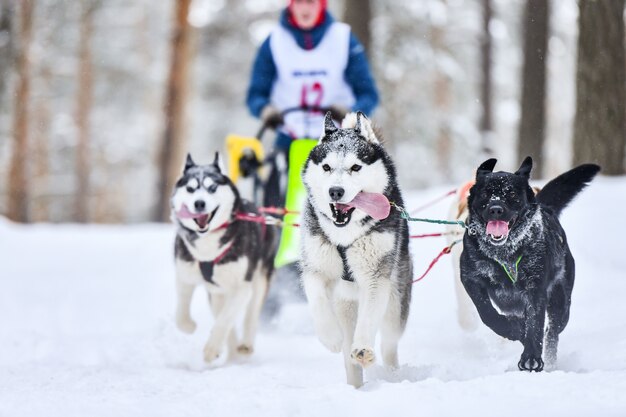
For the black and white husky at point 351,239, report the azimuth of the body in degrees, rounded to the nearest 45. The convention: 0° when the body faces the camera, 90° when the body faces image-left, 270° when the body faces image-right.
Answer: approximately 0°

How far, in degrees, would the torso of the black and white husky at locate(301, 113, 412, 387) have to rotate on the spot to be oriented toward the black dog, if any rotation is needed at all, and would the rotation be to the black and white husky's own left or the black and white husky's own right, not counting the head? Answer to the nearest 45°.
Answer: approximately 45° to the black and white husky's own left

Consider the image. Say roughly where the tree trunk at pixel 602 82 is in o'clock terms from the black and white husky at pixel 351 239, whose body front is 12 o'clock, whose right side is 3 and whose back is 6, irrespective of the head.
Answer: The tree trunk is roughly at 7 o'clock from the black and white husky.

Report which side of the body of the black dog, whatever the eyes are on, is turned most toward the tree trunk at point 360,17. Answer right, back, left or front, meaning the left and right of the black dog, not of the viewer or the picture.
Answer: back

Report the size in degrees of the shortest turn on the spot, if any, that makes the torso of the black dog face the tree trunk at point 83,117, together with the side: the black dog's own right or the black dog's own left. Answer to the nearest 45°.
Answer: approximately 135° to the black dog's own right

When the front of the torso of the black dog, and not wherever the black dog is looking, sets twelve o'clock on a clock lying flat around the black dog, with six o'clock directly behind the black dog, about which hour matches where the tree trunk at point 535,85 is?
The tree trunk is roughly at 6 o'clock from the black dog.

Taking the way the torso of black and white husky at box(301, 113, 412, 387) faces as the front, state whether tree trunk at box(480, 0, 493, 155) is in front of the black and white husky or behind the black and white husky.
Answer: behind

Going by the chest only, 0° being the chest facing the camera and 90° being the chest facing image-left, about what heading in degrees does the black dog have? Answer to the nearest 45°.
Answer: approximately 0°

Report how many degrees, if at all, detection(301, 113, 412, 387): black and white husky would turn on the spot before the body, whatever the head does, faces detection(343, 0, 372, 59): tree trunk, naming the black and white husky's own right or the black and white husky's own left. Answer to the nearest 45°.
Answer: approximately 180°

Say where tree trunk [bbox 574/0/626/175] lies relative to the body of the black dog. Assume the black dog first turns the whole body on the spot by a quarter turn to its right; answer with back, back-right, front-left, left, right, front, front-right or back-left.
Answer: right

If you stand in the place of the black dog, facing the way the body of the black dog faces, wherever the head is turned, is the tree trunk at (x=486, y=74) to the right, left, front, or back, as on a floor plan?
back

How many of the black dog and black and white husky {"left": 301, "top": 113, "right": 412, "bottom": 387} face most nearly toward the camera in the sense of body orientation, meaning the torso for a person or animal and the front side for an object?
2

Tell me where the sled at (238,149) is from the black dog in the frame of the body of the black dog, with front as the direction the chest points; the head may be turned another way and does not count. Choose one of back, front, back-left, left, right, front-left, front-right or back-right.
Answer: back-right

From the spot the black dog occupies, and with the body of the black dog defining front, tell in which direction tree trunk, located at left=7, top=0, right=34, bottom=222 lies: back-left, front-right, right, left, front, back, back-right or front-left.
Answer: back-right
